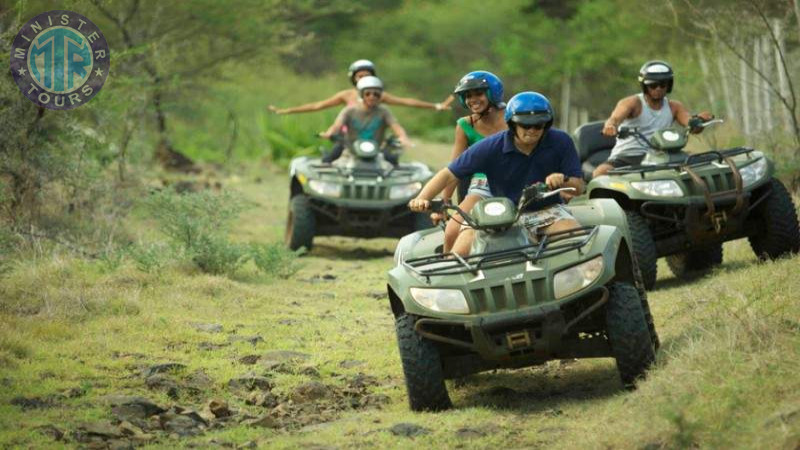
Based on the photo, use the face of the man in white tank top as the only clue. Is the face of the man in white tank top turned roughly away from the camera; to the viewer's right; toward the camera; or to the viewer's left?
toward the camera

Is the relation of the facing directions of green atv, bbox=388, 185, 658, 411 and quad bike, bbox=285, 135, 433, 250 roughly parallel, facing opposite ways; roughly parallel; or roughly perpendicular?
roughly parallel

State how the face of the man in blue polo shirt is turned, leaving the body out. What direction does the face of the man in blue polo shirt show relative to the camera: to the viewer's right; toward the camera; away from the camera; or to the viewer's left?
toward the camera

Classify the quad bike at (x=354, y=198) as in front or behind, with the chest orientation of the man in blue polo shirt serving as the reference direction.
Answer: behind

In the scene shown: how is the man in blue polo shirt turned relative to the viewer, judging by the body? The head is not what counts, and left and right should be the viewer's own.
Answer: facing the viewer

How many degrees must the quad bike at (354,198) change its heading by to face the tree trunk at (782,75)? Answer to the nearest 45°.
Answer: approximately 90° to its left

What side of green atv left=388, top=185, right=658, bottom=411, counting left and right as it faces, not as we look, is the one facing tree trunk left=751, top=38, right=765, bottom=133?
back

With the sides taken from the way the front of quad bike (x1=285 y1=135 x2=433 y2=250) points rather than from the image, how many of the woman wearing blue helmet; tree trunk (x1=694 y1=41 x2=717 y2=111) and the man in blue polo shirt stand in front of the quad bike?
2

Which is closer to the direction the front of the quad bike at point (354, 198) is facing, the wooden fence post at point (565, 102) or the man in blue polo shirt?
the man in blue polo shirt

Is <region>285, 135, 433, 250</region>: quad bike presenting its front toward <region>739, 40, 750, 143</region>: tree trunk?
no

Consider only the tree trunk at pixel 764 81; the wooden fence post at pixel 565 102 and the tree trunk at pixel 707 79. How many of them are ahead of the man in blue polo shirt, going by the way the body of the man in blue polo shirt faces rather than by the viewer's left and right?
0

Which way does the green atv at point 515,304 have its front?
toward the camera

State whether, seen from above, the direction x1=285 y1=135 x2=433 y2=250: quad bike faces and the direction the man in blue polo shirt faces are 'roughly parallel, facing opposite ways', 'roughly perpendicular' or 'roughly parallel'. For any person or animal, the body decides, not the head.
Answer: roughly parallel

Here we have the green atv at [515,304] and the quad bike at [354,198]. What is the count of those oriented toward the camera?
2

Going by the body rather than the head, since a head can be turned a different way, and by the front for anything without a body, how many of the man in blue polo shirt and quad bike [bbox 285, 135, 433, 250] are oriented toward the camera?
2
